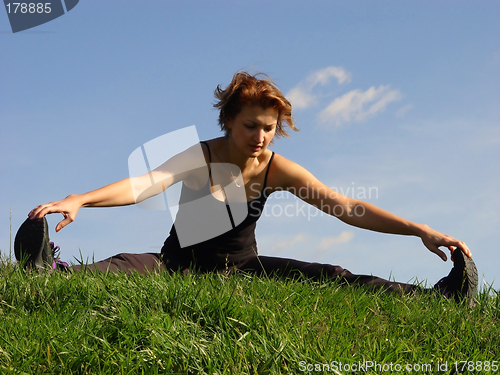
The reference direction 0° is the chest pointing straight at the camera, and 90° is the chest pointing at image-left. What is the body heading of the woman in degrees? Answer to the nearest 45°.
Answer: approximately 0°
